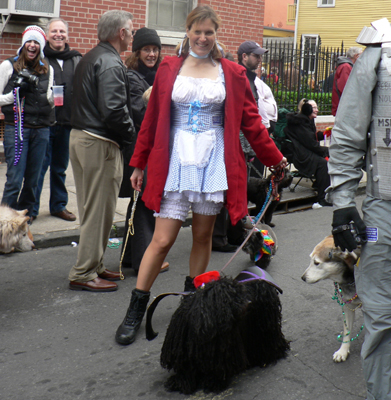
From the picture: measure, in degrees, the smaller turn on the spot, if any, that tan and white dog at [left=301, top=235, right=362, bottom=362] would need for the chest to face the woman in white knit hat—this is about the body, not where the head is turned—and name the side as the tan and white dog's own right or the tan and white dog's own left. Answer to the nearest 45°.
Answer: approximately 90° to the tan and white dog's own right

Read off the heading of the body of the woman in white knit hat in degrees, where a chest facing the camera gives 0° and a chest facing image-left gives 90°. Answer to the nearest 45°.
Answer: approximately 0°

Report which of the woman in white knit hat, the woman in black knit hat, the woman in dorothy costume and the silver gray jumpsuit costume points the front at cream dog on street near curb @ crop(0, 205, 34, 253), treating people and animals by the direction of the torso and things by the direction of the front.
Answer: the woman in white knit hat
